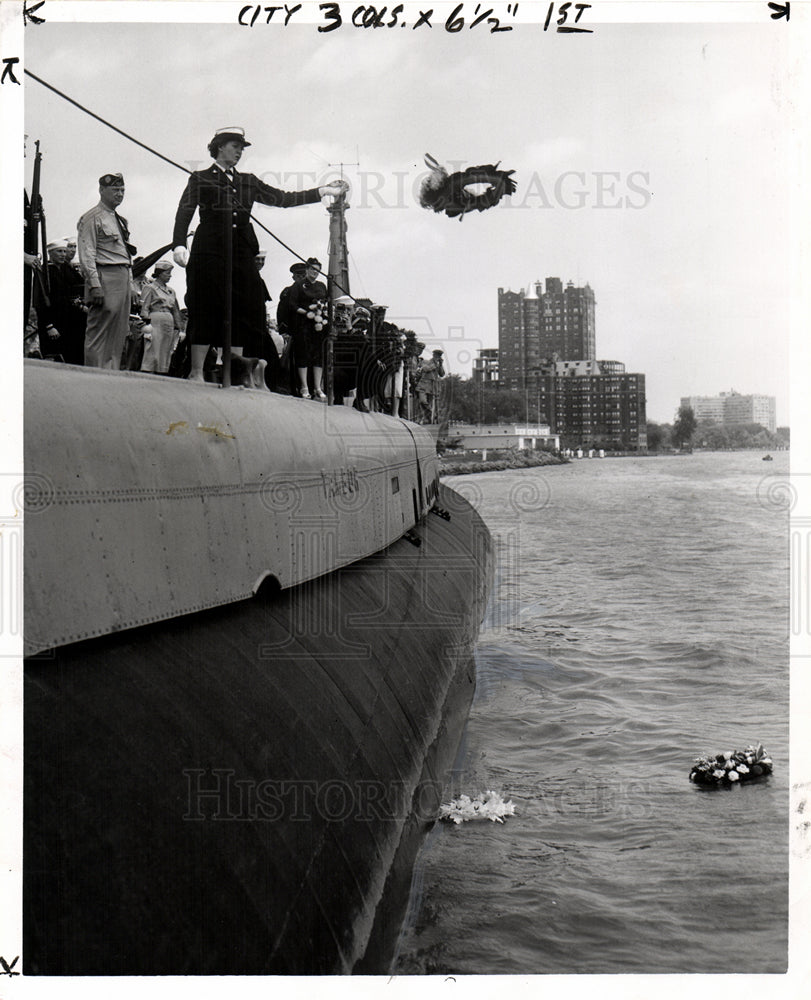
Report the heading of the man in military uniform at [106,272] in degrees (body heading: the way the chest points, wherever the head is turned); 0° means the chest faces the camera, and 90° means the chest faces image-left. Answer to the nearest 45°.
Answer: approximately 315°

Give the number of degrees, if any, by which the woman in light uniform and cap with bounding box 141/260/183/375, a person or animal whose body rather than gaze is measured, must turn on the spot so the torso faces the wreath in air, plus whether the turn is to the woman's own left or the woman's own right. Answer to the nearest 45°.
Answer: approximately 45° to the woman's own left

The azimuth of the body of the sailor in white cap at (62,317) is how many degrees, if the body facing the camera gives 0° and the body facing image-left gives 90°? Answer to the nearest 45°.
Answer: approximately 315°

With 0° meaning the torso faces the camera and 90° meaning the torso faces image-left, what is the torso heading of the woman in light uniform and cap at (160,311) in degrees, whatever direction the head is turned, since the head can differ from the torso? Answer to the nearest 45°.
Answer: approximately 315°

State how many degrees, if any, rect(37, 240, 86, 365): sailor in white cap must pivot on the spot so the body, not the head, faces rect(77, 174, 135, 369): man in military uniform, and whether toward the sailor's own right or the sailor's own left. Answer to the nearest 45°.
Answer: approximately 45° to the sailor's own right
